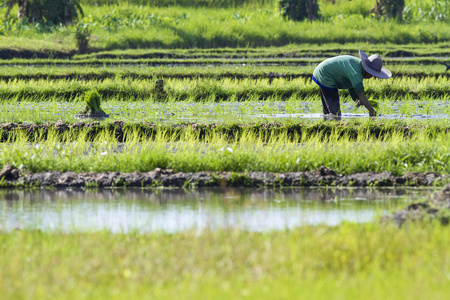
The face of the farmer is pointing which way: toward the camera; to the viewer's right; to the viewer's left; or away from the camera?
to the viewer's right

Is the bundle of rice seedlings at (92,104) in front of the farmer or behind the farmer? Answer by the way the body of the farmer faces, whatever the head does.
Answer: behind

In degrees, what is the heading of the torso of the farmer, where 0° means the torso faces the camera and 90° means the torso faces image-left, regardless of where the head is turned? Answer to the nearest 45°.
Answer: approximately 270°
